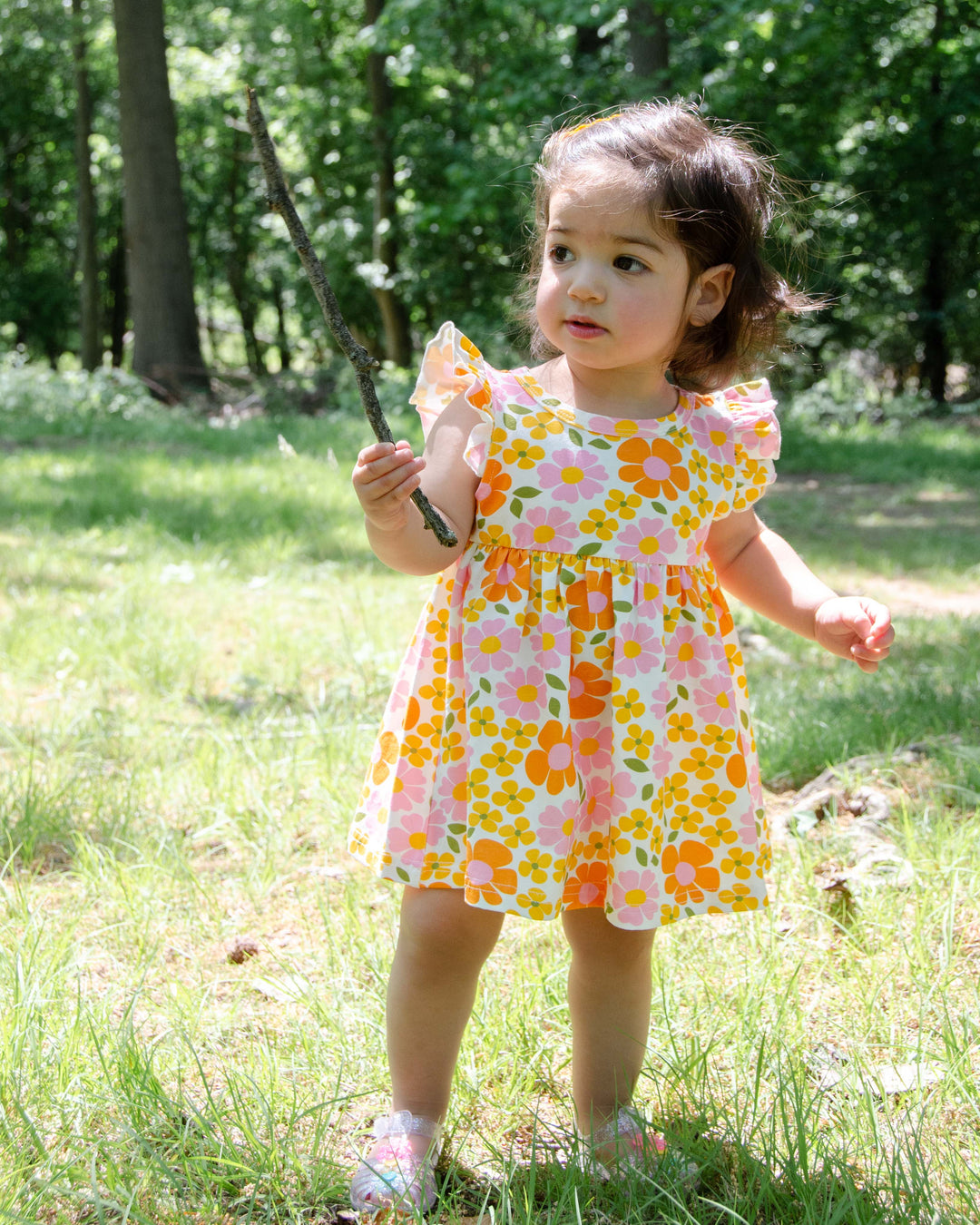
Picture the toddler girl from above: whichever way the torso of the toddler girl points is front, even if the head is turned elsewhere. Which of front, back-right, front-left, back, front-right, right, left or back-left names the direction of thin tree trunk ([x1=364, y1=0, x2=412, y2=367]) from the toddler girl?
back

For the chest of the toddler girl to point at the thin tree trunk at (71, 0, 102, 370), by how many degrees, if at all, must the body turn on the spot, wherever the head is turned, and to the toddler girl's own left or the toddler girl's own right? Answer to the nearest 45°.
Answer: approximately 135° to the toddler girl's own right

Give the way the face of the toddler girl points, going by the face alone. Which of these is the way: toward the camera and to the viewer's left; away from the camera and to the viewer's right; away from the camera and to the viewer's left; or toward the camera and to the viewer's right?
toward the camera and to the viewer's left

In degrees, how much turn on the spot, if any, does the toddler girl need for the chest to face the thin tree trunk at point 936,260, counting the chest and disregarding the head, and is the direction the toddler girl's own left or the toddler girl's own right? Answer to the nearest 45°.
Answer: approximately 180°

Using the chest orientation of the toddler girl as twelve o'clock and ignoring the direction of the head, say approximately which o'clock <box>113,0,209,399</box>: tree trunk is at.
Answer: The tree trunk is roughly at 5 o'clock from the toddler girl.

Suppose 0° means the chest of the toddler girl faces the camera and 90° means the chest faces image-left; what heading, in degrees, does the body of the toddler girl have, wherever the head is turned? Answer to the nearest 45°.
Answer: approximately 0°

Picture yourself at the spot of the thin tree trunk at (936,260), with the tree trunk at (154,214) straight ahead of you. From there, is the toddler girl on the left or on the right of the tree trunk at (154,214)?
left

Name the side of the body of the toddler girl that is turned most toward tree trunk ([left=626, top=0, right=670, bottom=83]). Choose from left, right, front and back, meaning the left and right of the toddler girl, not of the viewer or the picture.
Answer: back
